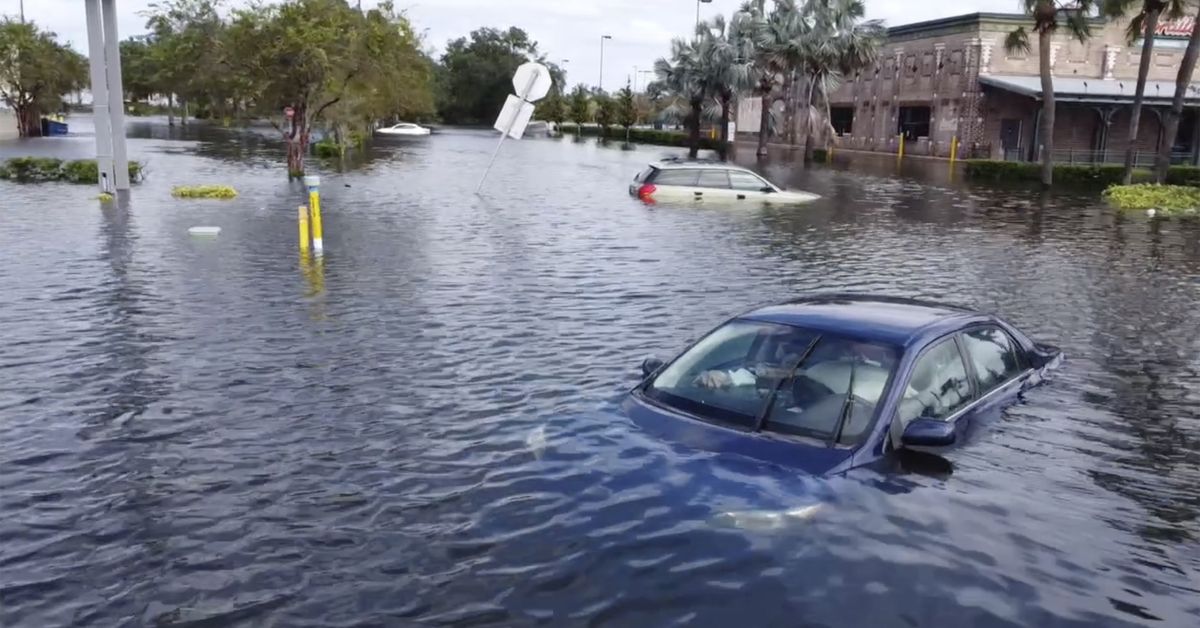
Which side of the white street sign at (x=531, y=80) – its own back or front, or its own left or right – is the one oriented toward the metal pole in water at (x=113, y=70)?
left

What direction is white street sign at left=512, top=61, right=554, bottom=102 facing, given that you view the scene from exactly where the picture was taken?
facing away from the viewer

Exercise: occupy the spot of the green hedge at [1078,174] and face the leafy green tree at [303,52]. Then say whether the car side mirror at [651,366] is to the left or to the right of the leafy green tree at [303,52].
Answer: left

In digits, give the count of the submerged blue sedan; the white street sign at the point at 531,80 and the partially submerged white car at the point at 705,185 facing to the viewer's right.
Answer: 1

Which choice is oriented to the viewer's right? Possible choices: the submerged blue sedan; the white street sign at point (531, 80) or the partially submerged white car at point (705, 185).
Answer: the partially submerged white car

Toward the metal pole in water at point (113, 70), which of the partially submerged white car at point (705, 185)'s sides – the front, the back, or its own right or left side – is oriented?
back

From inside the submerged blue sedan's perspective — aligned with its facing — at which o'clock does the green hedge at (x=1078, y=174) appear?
The green hedge is roughly at 5 o'clock from the submerged blue sedan.

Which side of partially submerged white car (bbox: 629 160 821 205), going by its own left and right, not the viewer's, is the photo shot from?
right

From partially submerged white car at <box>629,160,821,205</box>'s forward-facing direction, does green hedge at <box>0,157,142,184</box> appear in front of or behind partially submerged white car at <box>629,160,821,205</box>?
behind

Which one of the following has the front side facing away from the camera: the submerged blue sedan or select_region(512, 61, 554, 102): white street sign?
the white street sign

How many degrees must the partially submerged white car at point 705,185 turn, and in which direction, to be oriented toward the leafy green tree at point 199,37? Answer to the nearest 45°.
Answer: approximately 180°

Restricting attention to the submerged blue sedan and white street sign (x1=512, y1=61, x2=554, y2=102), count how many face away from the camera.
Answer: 1

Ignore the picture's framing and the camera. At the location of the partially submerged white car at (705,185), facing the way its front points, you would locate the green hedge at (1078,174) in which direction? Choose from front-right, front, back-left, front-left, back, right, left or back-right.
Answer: front-left

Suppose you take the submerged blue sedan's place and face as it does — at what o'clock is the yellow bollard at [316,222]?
The yellow bollard is roughly at 3 o'clock from the submerged blue sedan.

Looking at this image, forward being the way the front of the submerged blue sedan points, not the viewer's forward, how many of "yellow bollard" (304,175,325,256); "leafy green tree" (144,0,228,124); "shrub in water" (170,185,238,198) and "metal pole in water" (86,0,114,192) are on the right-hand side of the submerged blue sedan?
4

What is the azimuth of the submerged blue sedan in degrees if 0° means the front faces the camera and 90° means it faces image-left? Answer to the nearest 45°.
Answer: approximately 45°
